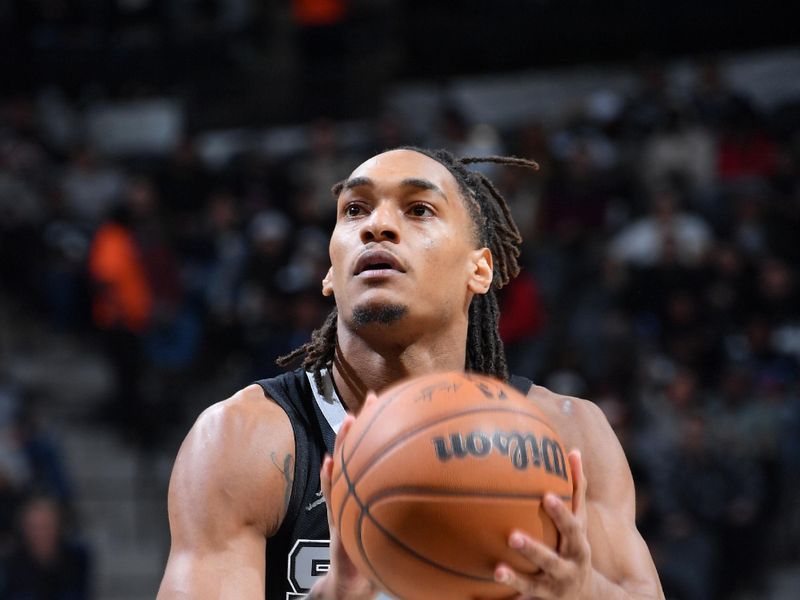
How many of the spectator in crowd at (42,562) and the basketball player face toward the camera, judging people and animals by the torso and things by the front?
2

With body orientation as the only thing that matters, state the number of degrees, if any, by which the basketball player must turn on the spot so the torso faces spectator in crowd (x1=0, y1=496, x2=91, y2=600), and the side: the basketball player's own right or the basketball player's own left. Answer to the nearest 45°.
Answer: approximately 135° to the basketball player's own right

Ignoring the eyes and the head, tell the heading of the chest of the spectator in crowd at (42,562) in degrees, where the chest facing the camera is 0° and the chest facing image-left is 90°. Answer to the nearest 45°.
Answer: approximately 0°

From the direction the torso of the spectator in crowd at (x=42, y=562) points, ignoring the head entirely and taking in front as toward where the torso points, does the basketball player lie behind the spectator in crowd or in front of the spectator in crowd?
in front
